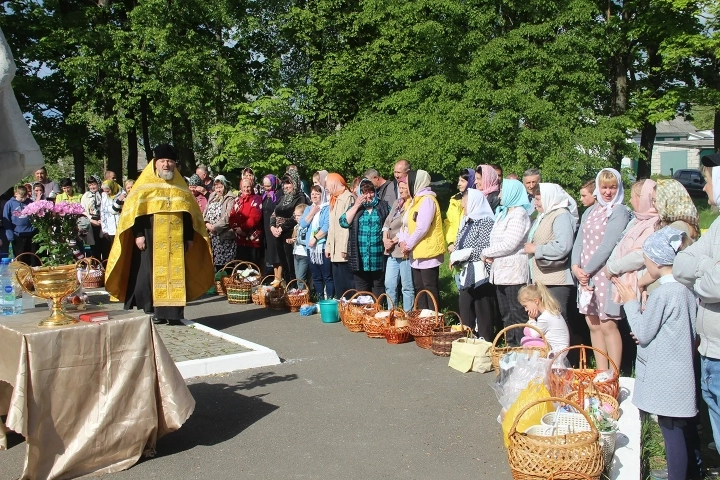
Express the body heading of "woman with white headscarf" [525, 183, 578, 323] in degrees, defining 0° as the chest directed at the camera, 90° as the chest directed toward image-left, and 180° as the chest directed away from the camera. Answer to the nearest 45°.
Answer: approximately 90°

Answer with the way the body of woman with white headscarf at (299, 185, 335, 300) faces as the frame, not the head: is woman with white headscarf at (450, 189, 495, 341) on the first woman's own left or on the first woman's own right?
on the first woman's own left

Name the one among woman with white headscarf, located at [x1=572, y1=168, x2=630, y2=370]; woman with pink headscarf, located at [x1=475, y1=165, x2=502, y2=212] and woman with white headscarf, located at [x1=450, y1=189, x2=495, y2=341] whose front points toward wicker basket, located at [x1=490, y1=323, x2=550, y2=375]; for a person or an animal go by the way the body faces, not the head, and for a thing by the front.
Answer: woman with white headscarf, located at [x1=572, y1=168, x2=630, y2=370]

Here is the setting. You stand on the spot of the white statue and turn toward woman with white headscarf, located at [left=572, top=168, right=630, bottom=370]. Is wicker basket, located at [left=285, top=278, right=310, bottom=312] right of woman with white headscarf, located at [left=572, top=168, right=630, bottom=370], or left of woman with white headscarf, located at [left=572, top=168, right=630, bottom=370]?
left

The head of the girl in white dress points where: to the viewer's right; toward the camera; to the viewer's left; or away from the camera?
to the viewer's left

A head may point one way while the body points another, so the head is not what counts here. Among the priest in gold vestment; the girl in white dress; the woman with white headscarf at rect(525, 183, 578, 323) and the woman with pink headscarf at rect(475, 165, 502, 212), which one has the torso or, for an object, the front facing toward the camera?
the priest in gold vestment

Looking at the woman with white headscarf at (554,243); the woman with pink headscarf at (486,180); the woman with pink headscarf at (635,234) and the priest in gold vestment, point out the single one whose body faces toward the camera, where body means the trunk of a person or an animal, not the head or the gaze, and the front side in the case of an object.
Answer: the priest in gold vestment

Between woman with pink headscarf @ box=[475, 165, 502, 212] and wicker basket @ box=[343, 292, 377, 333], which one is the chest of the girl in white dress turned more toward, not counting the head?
the wicker basket

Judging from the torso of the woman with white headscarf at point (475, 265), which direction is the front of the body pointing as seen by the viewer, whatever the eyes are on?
to the viewer's left

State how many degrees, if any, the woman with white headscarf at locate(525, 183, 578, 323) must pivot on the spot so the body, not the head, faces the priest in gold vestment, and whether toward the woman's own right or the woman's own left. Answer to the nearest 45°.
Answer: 0° — they already face them

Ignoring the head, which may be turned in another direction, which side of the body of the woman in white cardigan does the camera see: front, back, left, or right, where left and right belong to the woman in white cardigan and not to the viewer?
left

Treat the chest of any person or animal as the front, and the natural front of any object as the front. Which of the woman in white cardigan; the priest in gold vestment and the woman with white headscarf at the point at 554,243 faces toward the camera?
the priest in gold vestment

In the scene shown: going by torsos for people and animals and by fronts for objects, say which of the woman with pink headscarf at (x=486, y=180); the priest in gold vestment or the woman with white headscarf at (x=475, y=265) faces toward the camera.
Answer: the priest in gold vestment
